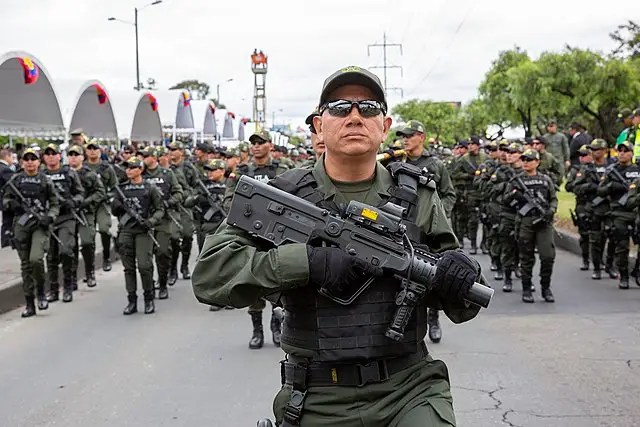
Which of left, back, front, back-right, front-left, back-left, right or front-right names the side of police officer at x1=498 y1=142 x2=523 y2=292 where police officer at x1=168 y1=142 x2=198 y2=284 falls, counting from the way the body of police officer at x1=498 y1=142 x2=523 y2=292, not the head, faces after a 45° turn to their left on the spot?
back-right

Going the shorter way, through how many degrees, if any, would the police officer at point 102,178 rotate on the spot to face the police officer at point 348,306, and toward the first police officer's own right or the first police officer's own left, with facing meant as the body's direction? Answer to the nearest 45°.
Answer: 0° — they already face them

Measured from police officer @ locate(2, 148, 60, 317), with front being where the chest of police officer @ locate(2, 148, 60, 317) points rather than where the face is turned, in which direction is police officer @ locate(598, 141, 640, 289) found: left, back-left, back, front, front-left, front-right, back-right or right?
left

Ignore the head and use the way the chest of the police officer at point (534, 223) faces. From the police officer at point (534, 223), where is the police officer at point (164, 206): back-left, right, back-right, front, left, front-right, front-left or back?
right

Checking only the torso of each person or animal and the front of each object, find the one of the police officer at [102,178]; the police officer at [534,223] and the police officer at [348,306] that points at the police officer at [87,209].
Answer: the police officer at [102,178]

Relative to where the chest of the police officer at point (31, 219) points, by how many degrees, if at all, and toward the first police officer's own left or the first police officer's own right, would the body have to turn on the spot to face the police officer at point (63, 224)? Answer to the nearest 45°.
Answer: approximately 135° to the first police officer's own left

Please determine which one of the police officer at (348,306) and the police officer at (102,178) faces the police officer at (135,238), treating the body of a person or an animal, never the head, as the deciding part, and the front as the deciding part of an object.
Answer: the police officer at (102,178)
